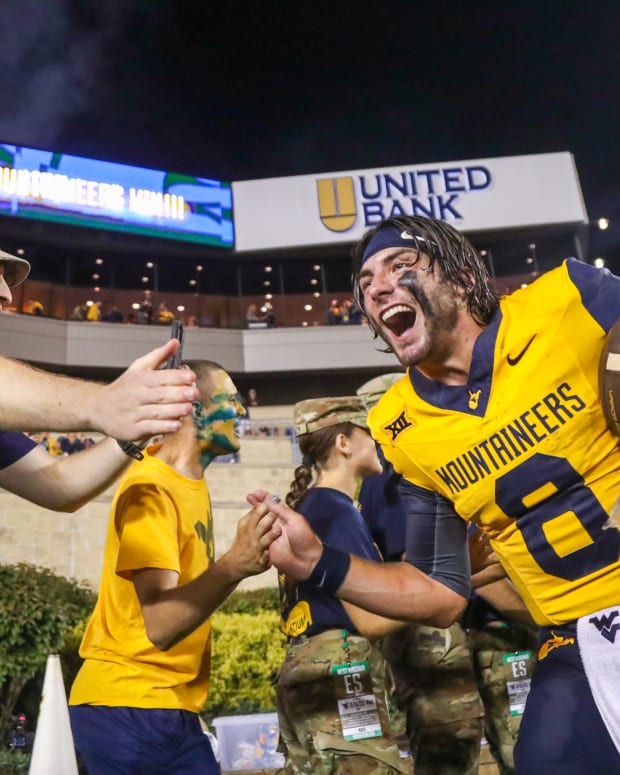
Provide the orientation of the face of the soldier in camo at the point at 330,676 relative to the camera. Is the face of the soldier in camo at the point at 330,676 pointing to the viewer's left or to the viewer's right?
to the viewer's right

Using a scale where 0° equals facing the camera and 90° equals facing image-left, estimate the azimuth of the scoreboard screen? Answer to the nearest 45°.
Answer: approximately 315°

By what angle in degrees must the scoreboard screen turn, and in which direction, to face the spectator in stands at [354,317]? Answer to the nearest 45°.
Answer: approximately 45° to its left

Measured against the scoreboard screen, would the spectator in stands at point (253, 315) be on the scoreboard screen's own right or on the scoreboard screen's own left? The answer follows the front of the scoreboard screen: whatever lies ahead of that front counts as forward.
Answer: on the scoreboard screen's own left

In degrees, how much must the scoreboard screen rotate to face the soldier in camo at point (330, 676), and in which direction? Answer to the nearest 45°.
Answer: approximately 45° to its right
